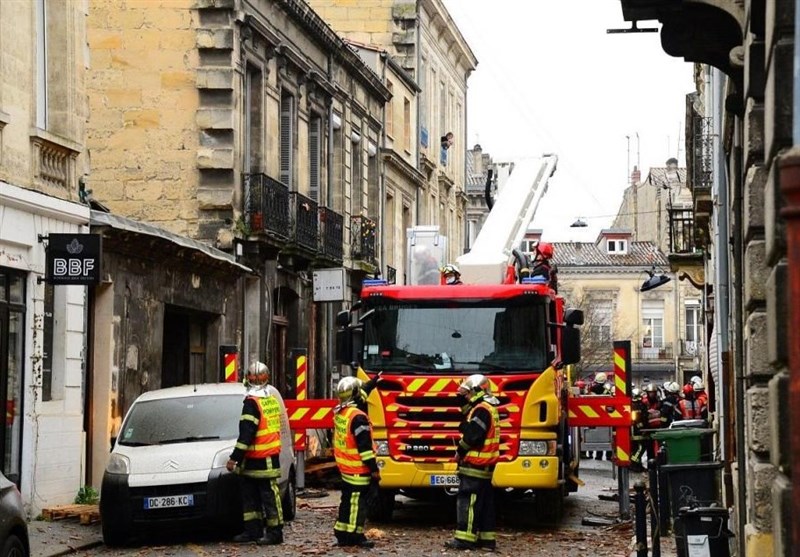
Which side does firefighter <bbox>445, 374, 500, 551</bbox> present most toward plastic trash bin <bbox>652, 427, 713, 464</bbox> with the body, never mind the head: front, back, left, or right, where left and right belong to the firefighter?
back

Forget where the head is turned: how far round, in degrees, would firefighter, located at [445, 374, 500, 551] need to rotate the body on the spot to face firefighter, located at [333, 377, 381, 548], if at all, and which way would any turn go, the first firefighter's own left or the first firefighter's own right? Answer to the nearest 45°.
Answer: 0° — they already face them

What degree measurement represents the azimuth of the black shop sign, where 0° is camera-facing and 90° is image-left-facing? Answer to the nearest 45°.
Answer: approximately 0°

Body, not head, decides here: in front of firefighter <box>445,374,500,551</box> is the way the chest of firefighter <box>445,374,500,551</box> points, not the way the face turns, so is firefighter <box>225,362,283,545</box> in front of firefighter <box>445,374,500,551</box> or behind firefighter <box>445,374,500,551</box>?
in front

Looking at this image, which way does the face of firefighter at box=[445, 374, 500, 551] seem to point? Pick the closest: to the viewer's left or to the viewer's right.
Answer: to the viewer's left

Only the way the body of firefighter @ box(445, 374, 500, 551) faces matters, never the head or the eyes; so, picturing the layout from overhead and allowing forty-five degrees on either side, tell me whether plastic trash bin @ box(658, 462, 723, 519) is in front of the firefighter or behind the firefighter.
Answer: behind

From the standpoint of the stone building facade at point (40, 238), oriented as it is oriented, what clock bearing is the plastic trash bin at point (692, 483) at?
The plastic trash bin is roughly at 12 o'clock from the stone building facade.

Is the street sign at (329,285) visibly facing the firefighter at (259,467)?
yes

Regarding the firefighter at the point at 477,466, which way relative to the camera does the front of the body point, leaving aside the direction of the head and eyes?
to the viewer's left
